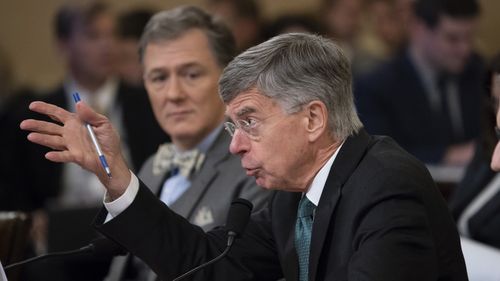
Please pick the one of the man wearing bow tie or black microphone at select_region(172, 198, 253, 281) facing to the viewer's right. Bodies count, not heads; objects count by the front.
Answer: the black microphone

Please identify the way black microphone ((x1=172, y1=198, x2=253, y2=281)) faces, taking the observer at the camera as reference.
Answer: facing to the right of the viewer

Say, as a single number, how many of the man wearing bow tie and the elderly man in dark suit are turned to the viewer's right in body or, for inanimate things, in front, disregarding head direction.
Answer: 0

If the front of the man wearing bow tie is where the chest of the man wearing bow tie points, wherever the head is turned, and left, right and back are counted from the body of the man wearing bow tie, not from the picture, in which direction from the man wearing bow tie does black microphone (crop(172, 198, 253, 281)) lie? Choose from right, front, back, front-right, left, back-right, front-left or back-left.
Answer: front-left

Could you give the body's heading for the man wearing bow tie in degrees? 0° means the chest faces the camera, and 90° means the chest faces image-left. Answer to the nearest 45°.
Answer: approximately 45°

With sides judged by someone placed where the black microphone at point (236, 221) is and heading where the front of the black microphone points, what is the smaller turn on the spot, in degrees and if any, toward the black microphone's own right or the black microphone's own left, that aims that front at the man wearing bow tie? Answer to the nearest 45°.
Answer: approximately 90° to the black microphone's own left

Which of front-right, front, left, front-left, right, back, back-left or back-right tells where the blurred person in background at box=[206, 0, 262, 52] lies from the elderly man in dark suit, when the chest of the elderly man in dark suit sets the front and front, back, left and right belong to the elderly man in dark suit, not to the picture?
back-right

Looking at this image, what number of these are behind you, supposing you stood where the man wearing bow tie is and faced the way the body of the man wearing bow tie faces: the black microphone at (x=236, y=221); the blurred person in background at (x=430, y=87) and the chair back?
1

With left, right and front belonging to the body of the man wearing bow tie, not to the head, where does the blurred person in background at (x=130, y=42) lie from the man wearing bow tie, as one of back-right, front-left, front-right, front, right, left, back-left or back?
back-right

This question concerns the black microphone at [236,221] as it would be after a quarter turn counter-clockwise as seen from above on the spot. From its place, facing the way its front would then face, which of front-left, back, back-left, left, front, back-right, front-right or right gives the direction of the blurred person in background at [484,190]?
front-right

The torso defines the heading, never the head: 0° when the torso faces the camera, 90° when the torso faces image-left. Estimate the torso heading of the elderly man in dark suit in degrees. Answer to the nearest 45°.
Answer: approximately 45°

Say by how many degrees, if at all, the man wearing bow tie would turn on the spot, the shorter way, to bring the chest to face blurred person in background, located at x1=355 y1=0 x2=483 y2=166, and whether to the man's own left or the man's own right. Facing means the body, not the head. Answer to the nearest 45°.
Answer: approximately 180°
